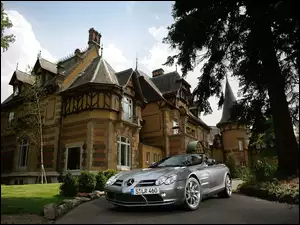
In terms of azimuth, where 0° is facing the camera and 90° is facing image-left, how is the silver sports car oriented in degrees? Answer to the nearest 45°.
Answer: approximately 45°

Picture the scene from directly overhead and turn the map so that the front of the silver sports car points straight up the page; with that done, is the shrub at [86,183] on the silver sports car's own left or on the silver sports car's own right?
on the silver sports car's own right

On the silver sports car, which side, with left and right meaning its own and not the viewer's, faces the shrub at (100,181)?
right

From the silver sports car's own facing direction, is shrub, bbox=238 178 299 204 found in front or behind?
behind
